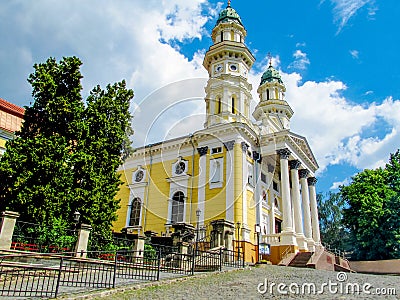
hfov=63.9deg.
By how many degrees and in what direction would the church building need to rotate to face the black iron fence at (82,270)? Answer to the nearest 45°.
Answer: approximately 45° to its right

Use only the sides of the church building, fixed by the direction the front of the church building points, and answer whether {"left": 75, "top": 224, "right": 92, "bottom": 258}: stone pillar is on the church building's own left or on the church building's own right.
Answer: on the church building's own right

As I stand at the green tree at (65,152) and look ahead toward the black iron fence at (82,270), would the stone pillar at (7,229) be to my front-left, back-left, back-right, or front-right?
front-right

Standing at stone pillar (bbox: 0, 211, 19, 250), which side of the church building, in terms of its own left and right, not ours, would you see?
right

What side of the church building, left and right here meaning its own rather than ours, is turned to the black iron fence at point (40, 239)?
right

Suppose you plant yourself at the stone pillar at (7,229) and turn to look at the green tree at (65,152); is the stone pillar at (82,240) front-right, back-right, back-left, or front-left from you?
front-right

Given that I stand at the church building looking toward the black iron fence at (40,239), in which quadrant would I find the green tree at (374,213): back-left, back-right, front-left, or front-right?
back-left

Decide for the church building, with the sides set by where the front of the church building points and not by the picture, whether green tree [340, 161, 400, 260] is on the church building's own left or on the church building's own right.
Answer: on the church building's own left

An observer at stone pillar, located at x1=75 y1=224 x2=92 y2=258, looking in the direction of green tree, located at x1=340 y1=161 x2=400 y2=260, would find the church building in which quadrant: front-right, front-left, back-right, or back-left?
front-left
